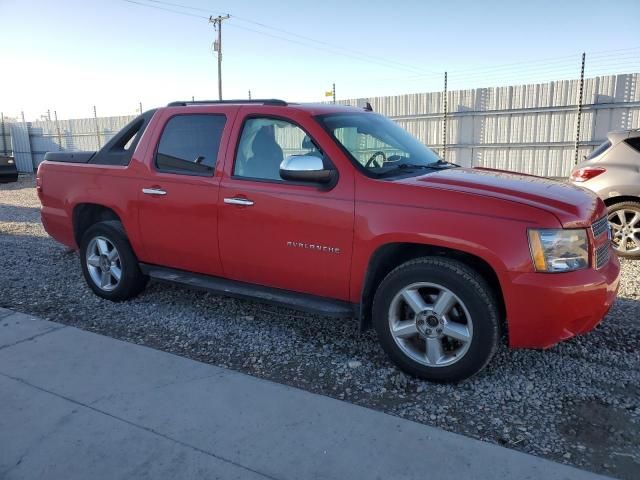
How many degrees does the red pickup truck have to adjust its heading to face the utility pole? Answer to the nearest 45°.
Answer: approximately 135° to its left

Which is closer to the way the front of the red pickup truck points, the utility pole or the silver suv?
the silver suv

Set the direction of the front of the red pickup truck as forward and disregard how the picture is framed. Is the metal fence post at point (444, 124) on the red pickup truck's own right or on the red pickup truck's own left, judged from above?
on the red pickup truck's own left

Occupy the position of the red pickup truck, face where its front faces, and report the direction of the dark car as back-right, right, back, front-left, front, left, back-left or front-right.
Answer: back

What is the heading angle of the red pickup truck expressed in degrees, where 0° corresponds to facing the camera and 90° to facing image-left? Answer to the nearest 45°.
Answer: approximately 315°

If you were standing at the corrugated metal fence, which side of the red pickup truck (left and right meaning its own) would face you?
left

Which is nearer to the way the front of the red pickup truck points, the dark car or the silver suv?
the silver suv

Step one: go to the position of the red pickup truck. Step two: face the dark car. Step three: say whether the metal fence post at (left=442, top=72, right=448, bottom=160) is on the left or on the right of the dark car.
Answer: right

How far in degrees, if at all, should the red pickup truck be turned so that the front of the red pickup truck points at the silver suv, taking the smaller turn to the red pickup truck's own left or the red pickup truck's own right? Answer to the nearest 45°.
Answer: approximately 90° to the red pickup truck's own left
